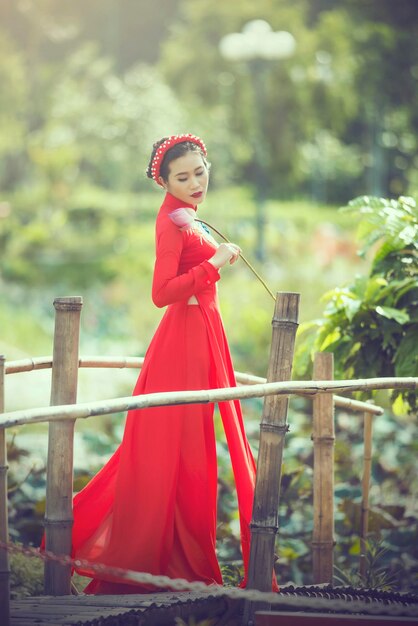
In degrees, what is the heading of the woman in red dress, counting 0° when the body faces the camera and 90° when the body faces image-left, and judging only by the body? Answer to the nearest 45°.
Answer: approximately 270°
